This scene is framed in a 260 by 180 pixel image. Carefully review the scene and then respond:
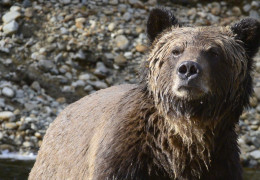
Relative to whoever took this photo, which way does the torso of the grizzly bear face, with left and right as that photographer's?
facing the viewer and to the right of the viewer

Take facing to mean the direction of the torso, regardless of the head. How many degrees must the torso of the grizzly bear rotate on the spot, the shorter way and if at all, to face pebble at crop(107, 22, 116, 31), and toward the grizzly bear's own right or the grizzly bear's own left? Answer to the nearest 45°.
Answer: approximately 135° to the grizzly bear's own left

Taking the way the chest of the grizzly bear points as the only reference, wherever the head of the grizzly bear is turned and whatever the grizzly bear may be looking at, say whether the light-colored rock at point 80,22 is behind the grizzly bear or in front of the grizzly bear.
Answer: behind

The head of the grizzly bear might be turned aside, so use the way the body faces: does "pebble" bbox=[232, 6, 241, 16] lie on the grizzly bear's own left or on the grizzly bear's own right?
on the grizzly bear's own left

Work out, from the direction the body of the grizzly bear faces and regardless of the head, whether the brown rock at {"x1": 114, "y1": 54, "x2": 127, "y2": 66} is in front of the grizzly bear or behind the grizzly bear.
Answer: behind

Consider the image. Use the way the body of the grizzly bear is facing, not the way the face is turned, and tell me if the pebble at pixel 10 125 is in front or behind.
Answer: behind

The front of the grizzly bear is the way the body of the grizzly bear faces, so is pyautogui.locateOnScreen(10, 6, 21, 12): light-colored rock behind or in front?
behind

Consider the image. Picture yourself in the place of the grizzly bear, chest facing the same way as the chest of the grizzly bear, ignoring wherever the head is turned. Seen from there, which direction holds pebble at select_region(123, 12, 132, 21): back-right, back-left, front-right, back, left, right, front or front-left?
back-left

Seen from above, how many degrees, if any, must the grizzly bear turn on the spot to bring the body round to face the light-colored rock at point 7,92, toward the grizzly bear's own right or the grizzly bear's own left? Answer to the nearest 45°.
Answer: approximately 180°
